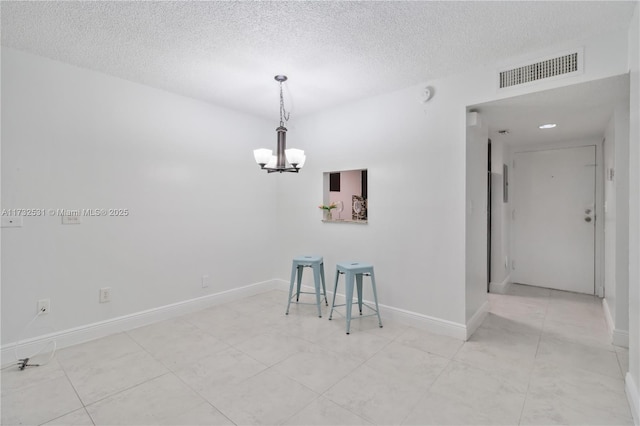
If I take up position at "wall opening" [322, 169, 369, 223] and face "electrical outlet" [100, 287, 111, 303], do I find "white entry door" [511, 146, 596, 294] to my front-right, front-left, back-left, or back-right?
back-left

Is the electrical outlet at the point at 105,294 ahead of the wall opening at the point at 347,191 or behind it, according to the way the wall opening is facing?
ahead

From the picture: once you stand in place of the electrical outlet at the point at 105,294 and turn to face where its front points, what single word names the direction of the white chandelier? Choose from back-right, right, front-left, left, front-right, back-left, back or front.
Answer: front-left

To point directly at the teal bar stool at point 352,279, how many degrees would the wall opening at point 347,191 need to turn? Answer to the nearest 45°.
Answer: approximately 45° to its left

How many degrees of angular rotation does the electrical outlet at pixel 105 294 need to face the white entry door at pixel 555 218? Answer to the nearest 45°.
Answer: approximately 90° to its left

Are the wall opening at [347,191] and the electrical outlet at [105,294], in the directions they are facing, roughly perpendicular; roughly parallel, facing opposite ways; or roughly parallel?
roughly perpendicular

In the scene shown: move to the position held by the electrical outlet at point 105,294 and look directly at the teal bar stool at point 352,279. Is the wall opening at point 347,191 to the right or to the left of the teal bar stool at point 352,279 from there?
left
